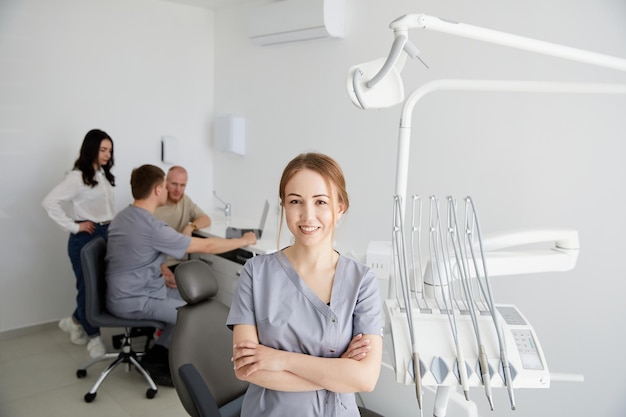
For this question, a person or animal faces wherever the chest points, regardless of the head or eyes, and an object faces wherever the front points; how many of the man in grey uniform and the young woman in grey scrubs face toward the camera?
1

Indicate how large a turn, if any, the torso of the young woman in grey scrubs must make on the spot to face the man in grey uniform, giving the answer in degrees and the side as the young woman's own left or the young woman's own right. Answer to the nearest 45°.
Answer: approximately 135° to the young woman's own right

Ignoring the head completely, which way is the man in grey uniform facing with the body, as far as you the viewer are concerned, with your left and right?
facing away from the viewer and to the right of the viewer

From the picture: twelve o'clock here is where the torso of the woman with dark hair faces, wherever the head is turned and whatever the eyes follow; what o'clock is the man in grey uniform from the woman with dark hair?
The man in grey uniform is roughly at 1 o'clock from the woman with dark hair.

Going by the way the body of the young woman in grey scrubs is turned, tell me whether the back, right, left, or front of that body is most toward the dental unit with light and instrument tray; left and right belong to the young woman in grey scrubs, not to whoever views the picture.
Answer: left

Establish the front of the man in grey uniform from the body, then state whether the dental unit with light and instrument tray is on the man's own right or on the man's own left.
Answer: on the man's own right

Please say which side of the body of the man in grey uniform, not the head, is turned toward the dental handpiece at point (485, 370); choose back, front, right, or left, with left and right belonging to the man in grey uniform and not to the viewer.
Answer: right

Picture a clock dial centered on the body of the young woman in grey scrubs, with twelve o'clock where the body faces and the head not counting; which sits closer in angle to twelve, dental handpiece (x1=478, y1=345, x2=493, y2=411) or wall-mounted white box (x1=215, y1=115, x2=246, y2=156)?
the dental handpiece

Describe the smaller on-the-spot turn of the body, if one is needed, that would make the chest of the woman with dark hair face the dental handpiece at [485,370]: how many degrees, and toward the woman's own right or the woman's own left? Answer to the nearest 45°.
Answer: approximately 45° to the woman's own right

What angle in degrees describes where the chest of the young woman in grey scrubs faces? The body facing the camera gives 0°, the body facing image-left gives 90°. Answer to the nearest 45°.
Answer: approximately 0°

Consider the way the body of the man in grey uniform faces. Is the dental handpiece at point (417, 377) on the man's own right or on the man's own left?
on the man's own right

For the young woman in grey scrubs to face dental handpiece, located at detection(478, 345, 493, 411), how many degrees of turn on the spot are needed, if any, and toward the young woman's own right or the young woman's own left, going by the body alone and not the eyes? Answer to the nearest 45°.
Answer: approximately 90° to the young woman's own left

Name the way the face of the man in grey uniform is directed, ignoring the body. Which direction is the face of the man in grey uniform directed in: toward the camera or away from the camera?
away from the camera
